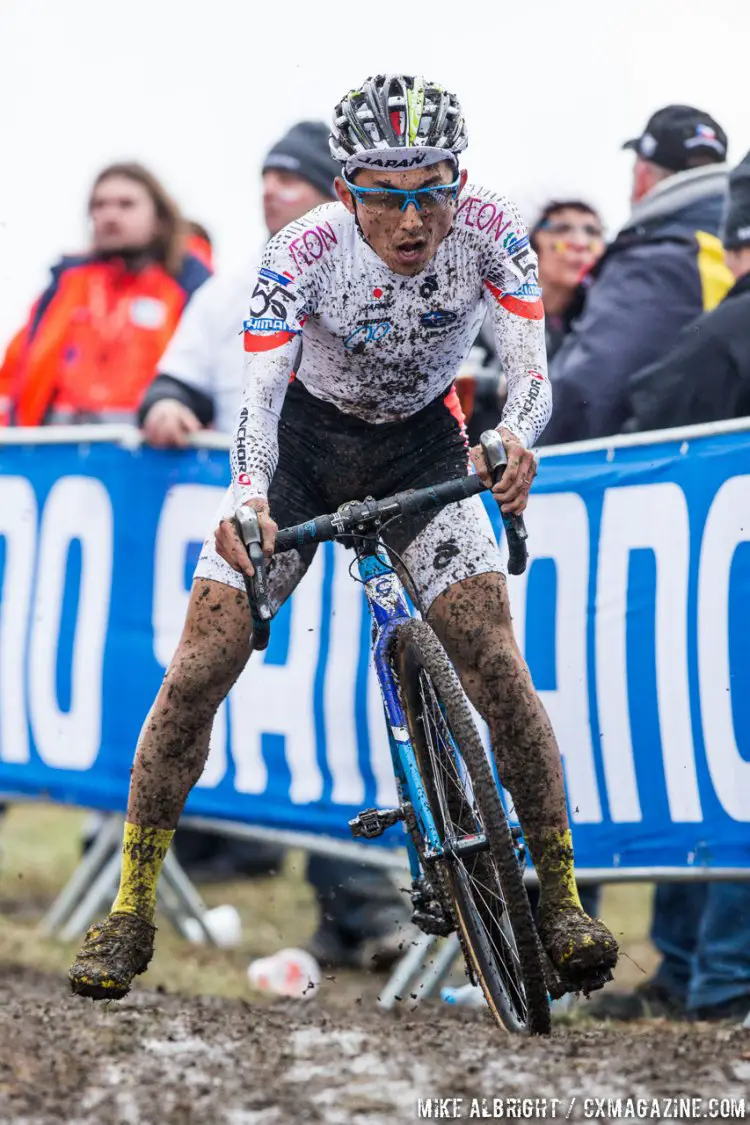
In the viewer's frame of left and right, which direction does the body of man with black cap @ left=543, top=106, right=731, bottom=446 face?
facing away from the viewer and to the left of the viewer

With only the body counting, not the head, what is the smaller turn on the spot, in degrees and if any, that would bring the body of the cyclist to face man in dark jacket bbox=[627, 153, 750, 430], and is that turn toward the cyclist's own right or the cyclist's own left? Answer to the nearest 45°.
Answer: approximately 135° to the cyclist's own left

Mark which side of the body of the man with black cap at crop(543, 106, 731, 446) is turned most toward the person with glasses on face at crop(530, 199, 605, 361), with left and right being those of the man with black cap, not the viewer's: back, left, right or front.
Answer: front

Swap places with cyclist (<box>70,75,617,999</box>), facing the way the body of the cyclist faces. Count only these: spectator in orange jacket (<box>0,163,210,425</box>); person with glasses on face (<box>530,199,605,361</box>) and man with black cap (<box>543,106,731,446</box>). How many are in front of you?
0

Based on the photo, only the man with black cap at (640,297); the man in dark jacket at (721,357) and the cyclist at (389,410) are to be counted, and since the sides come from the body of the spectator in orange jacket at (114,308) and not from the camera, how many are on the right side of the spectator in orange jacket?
0

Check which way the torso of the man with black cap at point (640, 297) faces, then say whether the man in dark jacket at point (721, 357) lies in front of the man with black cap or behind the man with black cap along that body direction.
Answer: behind

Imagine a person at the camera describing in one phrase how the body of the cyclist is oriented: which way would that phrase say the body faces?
toward the camera

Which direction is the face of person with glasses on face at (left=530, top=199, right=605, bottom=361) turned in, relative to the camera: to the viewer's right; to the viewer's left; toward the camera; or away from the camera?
toward the camera

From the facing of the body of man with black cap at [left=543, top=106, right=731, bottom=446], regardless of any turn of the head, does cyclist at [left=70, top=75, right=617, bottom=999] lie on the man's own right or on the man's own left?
on the man's own left

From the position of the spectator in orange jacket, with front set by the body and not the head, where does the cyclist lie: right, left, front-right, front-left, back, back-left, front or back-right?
front-left

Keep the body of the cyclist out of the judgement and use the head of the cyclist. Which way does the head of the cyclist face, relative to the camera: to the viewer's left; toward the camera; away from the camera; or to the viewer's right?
toward the camera

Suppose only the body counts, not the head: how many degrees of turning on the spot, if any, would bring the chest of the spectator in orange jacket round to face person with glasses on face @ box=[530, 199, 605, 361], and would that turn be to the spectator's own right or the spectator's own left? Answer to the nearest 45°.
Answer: approximately 90° to the spectator's own left

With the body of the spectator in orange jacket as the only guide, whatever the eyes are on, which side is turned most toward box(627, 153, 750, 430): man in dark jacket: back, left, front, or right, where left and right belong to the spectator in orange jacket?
left

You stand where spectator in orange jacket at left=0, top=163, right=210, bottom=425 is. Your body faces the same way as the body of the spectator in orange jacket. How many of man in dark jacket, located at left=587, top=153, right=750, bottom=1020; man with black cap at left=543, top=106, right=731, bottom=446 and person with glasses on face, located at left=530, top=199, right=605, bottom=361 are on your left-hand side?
3

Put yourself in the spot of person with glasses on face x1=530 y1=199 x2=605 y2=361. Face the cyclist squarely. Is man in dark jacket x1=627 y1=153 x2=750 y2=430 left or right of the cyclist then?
left
